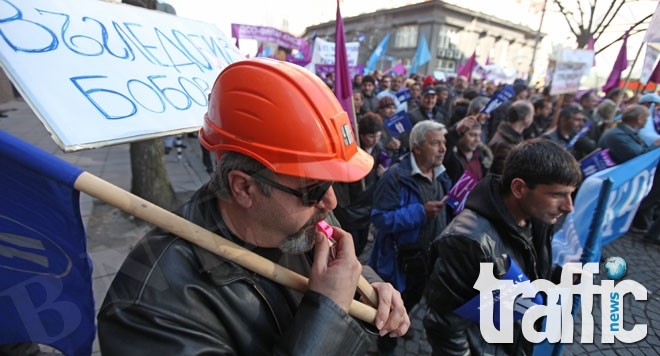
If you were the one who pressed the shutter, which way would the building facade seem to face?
facing the viewer and to the left of the viewer

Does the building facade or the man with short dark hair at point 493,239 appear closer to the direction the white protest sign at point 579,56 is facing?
the man with short dark hair

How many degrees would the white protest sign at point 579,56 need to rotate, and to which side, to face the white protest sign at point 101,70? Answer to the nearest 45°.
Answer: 0° — it already faces it

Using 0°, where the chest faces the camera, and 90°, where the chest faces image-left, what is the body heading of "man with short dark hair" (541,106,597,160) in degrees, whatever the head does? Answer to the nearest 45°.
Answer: approximately 315°

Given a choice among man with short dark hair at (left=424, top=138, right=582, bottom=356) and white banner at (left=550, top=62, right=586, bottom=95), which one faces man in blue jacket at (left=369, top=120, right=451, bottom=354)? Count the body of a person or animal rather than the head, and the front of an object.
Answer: the white banner

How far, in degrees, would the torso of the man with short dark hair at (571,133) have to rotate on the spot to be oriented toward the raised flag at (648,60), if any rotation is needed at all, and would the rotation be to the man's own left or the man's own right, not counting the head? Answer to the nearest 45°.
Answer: approximately 135° to the man's own left

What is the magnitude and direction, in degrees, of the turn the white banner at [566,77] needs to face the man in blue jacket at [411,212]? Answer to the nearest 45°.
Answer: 0° — it already faces them

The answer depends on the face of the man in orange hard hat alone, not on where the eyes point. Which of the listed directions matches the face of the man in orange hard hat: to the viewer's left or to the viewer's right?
to the viewer's right

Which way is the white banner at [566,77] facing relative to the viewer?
toward the camera

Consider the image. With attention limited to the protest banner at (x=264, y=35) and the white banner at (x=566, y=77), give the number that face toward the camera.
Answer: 2

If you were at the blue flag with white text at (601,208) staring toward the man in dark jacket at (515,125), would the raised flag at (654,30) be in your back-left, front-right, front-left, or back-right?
front-right

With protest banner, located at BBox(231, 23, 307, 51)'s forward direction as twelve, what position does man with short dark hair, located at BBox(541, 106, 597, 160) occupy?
The man with short dark hair is roughly at 11 o'clock from the protest banner.

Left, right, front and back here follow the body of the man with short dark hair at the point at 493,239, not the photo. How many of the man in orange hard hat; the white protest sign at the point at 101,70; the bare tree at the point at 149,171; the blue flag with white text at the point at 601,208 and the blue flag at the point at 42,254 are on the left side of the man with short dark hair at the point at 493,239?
1

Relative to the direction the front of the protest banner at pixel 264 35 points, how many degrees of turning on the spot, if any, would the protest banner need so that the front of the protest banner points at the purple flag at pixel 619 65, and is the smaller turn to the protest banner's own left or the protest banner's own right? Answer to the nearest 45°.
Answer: approximately 45° to the protest banner's own left

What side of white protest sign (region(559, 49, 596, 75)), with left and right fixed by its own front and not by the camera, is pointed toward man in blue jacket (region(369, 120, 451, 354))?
front

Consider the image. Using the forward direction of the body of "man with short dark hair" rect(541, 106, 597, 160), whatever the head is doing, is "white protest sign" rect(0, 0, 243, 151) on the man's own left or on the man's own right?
on the man's own right

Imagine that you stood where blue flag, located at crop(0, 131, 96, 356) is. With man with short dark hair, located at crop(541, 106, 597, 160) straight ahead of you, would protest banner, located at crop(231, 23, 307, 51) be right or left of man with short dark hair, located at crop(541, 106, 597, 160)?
left
